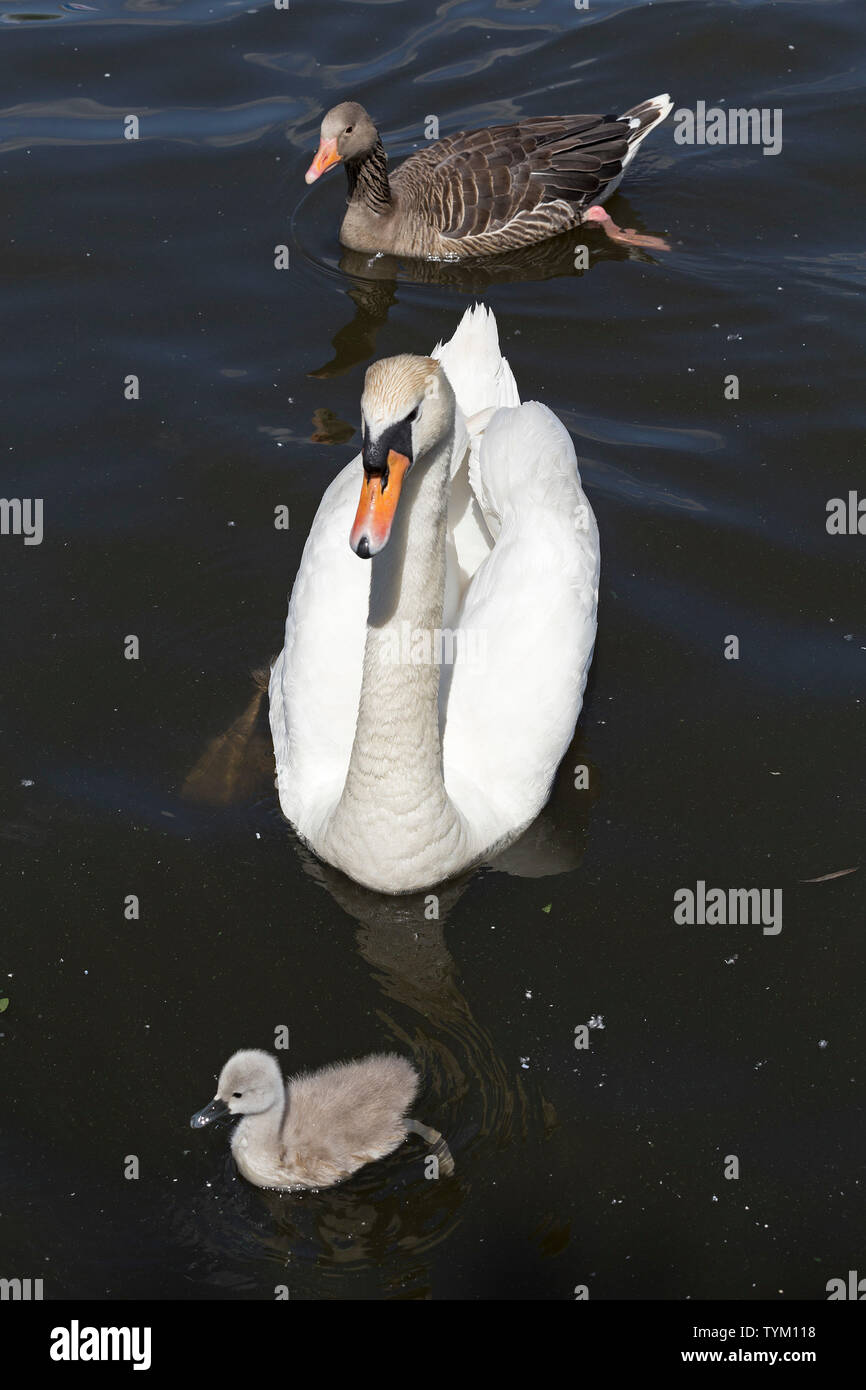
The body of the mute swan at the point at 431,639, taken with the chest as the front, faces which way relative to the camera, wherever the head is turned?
toward the camera

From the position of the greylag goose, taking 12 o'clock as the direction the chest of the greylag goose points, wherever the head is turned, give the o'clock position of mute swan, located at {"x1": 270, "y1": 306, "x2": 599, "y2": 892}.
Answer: The mute swan is roughly at 9 o'clock from the greylag goose.

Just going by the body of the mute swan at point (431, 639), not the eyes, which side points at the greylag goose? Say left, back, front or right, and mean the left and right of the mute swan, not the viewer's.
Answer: back

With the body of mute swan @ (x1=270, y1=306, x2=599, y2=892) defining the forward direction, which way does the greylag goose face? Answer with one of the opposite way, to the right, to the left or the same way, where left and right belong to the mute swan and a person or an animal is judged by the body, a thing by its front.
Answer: to the right

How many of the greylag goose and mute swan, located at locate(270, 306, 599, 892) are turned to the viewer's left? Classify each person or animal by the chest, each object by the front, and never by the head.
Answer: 1

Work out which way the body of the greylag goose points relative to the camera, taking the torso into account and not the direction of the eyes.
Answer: to the viewer's left
